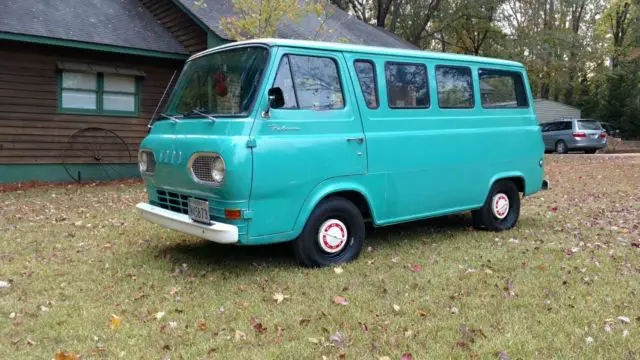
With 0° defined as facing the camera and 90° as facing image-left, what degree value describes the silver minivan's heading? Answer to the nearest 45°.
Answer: approximately 135°

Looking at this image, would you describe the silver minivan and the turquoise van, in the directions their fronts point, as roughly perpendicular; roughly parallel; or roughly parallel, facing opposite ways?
roughly perpendicular

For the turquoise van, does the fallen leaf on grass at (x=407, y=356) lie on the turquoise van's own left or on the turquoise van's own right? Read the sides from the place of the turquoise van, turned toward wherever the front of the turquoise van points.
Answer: on the turquoise van's own left

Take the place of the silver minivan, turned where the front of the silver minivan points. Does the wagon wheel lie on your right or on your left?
on your left

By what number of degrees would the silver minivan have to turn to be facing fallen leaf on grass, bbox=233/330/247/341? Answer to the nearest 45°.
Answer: approximately 135° to its left

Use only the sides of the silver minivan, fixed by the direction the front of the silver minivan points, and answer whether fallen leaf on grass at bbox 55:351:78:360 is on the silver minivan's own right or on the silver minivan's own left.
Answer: on the silver minivan's own left

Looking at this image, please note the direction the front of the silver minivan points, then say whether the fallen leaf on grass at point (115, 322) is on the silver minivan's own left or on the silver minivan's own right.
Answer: on the silver minivan's own left

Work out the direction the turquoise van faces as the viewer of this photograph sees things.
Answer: facing the viewer and to the left of the viewer

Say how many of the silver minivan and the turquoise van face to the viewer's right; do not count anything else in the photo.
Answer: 0

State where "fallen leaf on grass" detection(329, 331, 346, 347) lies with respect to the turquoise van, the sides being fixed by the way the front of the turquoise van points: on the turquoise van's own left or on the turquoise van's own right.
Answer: on the turquoise van's own left

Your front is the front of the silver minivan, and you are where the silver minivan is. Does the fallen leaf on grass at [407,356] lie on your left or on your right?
on your left
